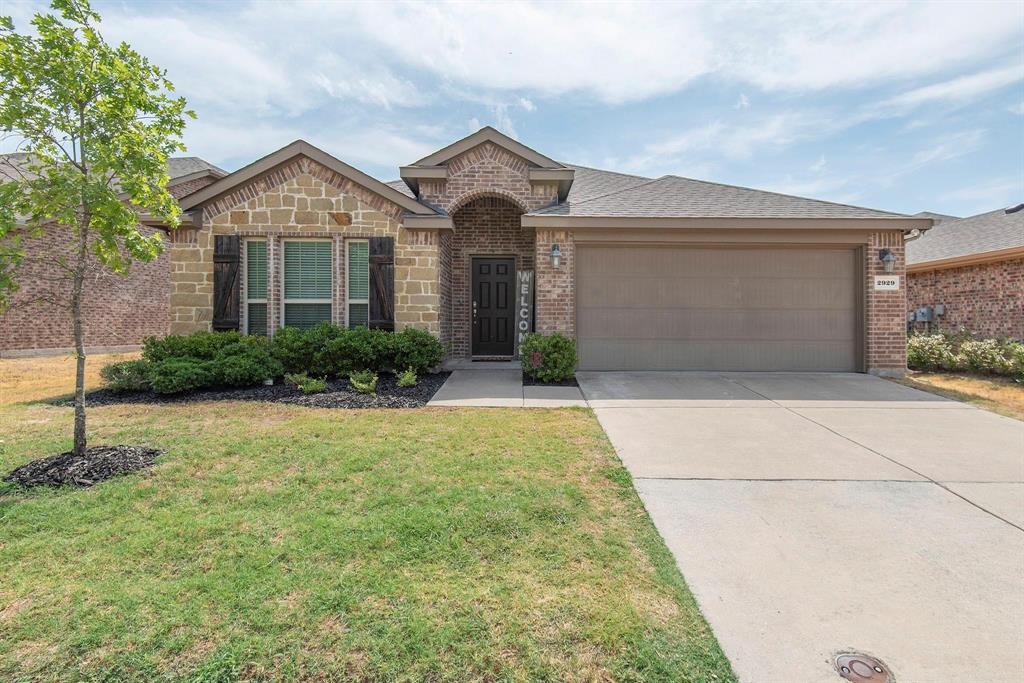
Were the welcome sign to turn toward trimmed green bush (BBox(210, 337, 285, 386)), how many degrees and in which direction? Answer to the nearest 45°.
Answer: approximately 45° to its right

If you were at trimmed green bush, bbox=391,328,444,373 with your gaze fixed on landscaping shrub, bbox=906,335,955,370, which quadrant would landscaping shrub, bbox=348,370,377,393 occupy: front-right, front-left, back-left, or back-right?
back-right

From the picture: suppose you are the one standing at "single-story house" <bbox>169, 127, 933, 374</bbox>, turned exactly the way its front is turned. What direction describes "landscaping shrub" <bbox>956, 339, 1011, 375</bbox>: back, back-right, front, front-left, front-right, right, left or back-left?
left

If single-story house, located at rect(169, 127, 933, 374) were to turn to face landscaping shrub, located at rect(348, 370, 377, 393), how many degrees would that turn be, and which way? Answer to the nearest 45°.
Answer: approximately 45° to its right

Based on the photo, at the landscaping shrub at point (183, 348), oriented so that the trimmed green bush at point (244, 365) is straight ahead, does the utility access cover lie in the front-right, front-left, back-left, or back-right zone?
front-right

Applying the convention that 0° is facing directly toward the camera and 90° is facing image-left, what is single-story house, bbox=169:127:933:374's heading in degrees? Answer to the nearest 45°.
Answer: approximately 0°

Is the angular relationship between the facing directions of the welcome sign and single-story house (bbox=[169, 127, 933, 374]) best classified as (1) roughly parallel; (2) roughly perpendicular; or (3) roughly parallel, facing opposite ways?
roughly parallel

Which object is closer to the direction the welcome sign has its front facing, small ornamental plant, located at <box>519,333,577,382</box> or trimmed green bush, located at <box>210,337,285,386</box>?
the small ornamental plant

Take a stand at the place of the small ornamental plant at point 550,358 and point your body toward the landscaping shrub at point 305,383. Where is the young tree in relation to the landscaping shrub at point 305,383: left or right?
left

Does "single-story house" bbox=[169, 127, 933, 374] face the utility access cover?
yes

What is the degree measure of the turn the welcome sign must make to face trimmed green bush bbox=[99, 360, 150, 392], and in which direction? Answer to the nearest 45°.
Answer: approximately 45° to its right

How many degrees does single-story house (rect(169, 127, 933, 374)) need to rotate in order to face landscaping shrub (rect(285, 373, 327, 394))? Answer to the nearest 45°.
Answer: approximately 45° to its right

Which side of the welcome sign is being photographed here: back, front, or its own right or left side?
front

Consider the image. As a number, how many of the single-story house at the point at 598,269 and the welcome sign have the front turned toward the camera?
2

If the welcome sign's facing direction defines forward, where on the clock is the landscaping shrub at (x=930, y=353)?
The landscaping shrub is roughly at 9 o'clock from the welcome sign.

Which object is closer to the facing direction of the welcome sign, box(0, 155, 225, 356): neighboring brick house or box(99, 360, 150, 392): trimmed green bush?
the trimmed green bush
